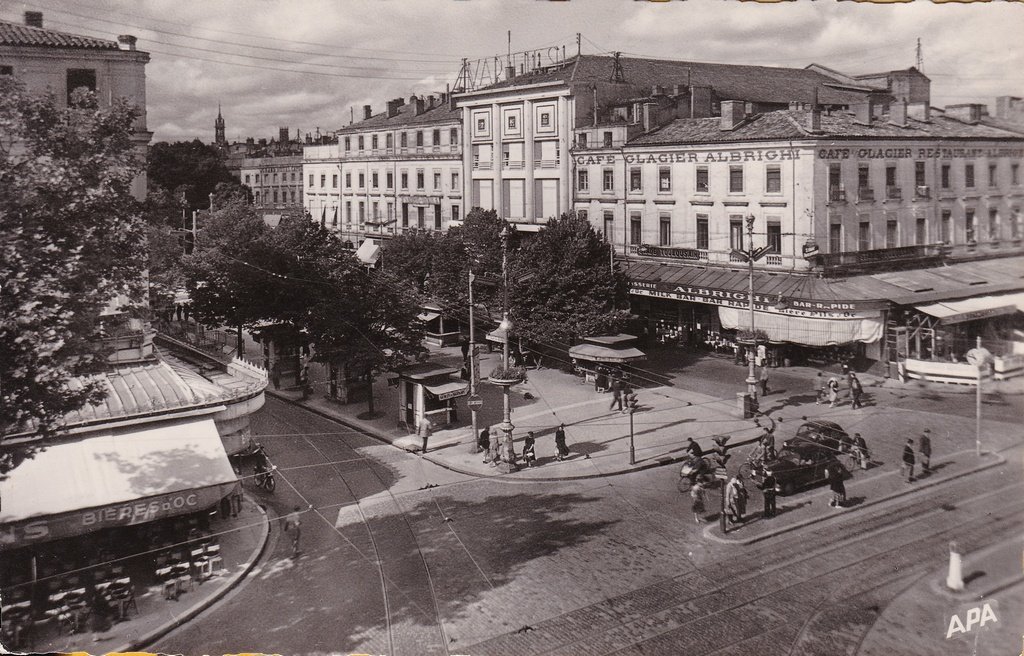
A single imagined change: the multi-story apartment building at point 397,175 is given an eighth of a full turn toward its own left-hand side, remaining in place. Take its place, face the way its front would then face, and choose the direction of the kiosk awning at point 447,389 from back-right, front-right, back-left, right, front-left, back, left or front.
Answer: front

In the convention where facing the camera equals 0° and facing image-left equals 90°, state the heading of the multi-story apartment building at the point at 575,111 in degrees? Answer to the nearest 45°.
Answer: approximately 45°

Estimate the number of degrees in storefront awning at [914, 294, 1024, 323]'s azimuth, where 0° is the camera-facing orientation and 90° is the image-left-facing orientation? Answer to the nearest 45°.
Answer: approximately 315°

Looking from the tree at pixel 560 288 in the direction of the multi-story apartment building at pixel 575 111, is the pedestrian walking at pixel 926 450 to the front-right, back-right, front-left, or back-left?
back-right

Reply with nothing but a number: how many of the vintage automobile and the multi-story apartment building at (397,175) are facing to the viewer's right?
0

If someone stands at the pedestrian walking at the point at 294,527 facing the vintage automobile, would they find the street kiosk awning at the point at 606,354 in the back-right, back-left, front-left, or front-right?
front-left
